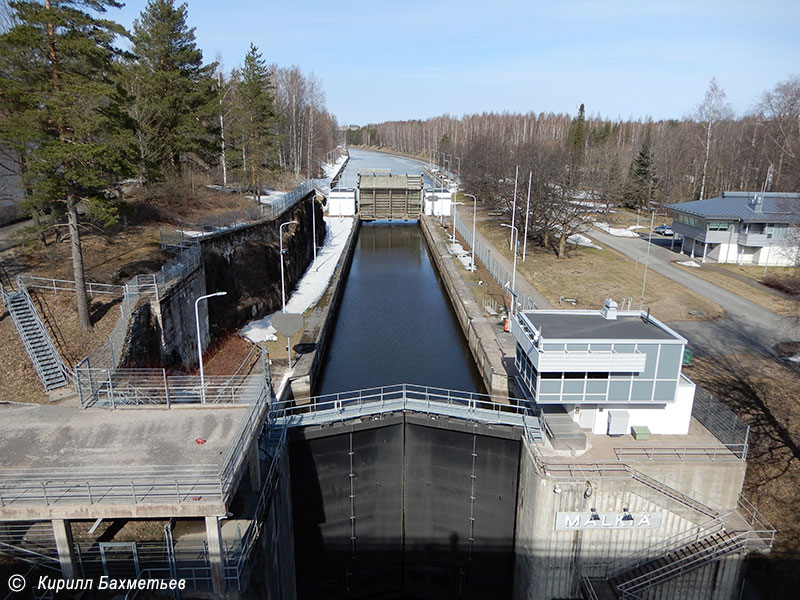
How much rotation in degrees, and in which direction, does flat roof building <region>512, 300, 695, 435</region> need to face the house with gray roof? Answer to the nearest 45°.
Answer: approximately 180°

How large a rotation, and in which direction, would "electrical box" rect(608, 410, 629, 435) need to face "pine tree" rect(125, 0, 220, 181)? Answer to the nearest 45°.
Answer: approximately 135° to its right

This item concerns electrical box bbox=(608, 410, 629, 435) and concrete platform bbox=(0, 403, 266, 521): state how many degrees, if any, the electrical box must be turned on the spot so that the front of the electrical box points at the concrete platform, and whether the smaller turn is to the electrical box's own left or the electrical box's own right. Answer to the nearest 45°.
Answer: approximately 45° to the electrical box's own right

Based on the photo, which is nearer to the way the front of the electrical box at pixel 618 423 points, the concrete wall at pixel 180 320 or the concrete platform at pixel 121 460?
the concrete platform

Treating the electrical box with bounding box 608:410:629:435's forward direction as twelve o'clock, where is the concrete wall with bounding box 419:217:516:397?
The concrete wall is roughly at 5 o'clock from the electrical box.

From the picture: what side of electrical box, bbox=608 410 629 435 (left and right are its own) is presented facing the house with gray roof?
back

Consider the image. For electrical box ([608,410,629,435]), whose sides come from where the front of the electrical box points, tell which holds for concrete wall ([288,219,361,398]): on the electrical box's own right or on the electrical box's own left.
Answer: on the electrical box's own right

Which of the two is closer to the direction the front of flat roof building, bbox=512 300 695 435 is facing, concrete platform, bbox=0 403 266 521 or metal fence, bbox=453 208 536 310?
the concrete platform

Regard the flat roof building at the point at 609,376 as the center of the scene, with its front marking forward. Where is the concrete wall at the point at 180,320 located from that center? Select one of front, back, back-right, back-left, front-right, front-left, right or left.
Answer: right

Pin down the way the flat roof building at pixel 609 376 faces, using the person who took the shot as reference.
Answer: facing the viewer

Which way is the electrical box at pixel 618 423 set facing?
toward the camera

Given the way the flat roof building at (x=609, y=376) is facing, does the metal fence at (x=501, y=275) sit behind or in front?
behind
